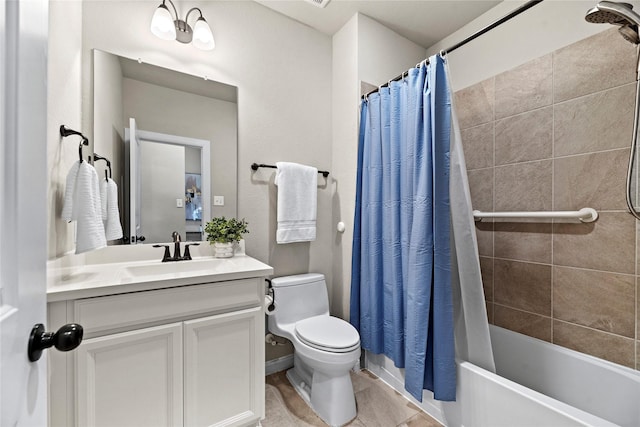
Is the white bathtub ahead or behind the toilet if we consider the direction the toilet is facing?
ahead

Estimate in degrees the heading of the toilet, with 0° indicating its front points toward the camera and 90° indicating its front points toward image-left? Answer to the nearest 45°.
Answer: approximately 315°

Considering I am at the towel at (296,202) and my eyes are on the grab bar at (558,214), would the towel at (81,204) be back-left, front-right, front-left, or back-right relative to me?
back-right

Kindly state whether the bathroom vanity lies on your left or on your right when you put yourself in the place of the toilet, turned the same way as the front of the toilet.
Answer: on your right

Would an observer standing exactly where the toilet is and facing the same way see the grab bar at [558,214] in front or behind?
in front

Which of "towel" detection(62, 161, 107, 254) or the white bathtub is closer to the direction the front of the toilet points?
the white bathtub

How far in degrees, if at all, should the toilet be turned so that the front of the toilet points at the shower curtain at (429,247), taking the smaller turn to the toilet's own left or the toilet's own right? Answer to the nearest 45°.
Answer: approximately 45° to the toilet's own left
